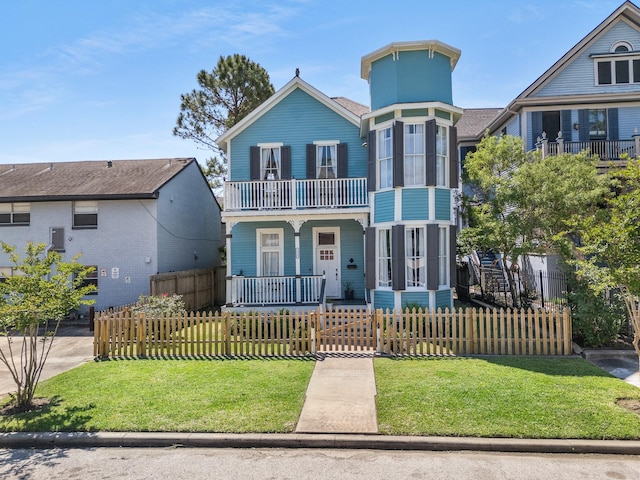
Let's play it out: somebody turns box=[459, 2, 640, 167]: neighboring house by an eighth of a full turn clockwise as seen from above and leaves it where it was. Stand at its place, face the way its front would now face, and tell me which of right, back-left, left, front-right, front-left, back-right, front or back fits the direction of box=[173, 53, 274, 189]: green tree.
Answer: front-right

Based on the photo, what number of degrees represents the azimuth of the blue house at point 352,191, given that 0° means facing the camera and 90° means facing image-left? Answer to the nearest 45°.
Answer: approximately 0°

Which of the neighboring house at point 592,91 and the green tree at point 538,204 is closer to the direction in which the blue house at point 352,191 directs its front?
the green tree

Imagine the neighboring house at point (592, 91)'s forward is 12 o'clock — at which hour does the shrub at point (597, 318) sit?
The shrub is roughly at 12 o'clock from the neighboring house.

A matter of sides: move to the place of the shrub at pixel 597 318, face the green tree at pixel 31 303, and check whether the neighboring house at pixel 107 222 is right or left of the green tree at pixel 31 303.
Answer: right

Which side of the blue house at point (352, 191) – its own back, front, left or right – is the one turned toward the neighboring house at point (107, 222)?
right

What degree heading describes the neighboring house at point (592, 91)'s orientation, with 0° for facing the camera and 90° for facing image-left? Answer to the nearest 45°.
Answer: approximately 0°

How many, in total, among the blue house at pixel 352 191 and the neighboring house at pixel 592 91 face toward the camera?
2

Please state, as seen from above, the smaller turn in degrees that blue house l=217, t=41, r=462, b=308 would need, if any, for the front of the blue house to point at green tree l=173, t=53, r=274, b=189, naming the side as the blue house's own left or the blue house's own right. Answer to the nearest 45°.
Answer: approximately 135° to the blue house's own right

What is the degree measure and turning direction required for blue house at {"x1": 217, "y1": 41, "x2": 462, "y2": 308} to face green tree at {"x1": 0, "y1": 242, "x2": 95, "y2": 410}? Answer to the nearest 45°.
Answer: approximately 45° to its right

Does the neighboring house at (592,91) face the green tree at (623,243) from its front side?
yes

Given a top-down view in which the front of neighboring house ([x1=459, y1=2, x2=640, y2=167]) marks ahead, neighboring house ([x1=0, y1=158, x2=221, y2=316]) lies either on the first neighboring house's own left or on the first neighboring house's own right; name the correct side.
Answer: on the first neighboring house's own right

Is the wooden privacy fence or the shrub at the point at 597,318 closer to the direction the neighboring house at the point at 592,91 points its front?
the shrub
